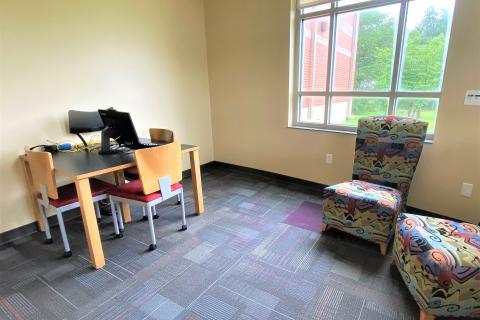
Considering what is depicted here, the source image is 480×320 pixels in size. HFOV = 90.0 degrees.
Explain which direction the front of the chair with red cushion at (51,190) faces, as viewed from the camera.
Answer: facing away from the viewer and to the right of the viewer

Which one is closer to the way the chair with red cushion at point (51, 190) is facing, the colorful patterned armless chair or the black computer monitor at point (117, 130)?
the black computer monitor

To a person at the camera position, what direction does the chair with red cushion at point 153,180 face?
facing away from the viewer and to the left of the viewer

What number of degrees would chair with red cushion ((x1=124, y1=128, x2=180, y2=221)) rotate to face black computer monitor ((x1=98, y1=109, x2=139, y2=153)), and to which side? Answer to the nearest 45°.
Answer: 0° — it already faces it

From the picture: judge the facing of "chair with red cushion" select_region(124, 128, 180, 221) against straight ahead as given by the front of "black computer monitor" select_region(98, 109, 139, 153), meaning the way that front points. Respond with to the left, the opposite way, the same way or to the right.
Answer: the opposite way

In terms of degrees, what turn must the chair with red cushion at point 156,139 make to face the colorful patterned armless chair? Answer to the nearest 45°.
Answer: approximately 90° to its left

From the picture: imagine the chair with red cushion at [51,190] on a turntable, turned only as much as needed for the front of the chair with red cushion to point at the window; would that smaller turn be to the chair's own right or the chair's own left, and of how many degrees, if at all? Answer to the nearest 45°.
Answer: approximately 45° to the chair's own right
